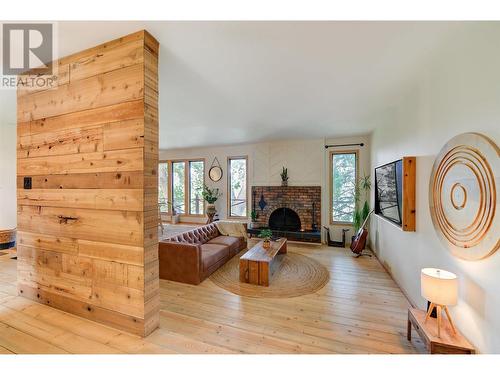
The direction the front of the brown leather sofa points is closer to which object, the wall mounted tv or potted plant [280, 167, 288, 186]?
the wall mounted tv

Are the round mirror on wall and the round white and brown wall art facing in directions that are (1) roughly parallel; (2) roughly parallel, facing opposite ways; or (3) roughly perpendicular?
roughly perpendicular

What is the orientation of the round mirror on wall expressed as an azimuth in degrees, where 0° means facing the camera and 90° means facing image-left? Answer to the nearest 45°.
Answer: approximately 0°

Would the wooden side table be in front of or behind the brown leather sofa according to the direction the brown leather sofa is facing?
in front

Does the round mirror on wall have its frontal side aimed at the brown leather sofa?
yes

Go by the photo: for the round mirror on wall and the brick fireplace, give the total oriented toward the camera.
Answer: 2

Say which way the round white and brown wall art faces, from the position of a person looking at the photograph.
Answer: facing the viewer and to the left of the viewer

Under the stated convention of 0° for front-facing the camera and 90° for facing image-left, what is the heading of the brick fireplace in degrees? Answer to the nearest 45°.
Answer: approximately 0°

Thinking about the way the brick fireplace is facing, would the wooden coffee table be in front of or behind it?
in front

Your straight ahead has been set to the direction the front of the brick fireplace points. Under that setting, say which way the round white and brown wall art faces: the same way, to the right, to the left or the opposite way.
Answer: to the right

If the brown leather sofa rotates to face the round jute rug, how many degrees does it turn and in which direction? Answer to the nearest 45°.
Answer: approximately 45° to its left

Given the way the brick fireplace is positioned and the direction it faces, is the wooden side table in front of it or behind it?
in front

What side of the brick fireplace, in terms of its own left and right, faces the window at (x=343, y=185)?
left

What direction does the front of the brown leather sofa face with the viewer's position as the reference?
facing the viewer and to the right of the viewer
